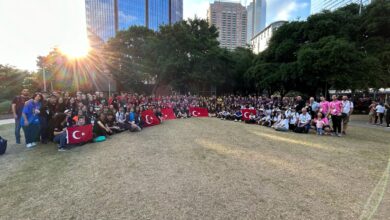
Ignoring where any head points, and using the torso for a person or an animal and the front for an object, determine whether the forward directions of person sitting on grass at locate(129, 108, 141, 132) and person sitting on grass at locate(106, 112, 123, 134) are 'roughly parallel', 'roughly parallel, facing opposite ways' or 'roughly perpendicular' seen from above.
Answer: roughly parallel

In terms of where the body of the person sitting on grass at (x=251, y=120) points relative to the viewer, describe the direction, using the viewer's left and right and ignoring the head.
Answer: facing the viewer and to the left of the viewer

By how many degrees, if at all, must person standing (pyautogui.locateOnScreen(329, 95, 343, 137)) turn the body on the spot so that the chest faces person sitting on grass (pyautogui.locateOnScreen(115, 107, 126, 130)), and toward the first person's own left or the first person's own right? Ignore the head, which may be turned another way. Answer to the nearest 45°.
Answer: approximately 45° to the first person's own right

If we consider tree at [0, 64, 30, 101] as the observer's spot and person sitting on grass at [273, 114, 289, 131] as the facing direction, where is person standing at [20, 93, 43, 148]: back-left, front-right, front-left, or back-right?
front-right

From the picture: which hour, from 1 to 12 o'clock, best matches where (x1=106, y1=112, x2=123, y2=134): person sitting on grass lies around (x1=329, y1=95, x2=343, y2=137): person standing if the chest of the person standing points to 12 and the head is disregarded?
The person sitting on grass is roughly at 2 o'clock from the person standing.

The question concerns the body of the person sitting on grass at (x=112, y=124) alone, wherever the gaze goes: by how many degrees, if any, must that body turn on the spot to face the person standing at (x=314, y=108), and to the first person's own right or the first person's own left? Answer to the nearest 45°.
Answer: approximately 45° to the first person's own left

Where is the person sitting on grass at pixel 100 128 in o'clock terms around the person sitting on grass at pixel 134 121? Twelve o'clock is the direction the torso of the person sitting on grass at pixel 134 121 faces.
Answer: the person sitting on grass at pixel 100 128 is roughly at 3 o'clock from the person sitting on grass at pixel 134 121.

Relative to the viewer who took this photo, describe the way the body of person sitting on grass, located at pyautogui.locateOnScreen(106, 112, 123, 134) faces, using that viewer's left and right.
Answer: facing the viewer and to the right of the viewer

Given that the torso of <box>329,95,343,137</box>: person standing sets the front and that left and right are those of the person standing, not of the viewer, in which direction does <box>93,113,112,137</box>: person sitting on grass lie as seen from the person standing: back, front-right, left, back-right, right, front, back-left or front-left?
front-right

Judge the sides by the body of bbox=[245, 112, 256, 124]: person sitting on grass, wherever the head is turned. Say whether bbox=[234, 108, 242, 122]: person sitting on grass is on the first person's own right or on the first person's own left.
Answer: on the first person's own right

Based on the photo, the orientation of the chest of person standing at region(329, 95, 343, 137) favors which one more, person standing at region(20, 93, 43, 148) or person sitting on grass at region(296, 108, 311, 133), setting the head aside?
the person standing

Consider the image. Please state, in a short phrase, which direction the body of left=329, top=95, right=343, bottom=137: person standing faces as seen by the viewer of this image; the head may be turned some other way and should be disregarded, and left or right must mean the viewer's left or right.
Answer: facing the viewer
